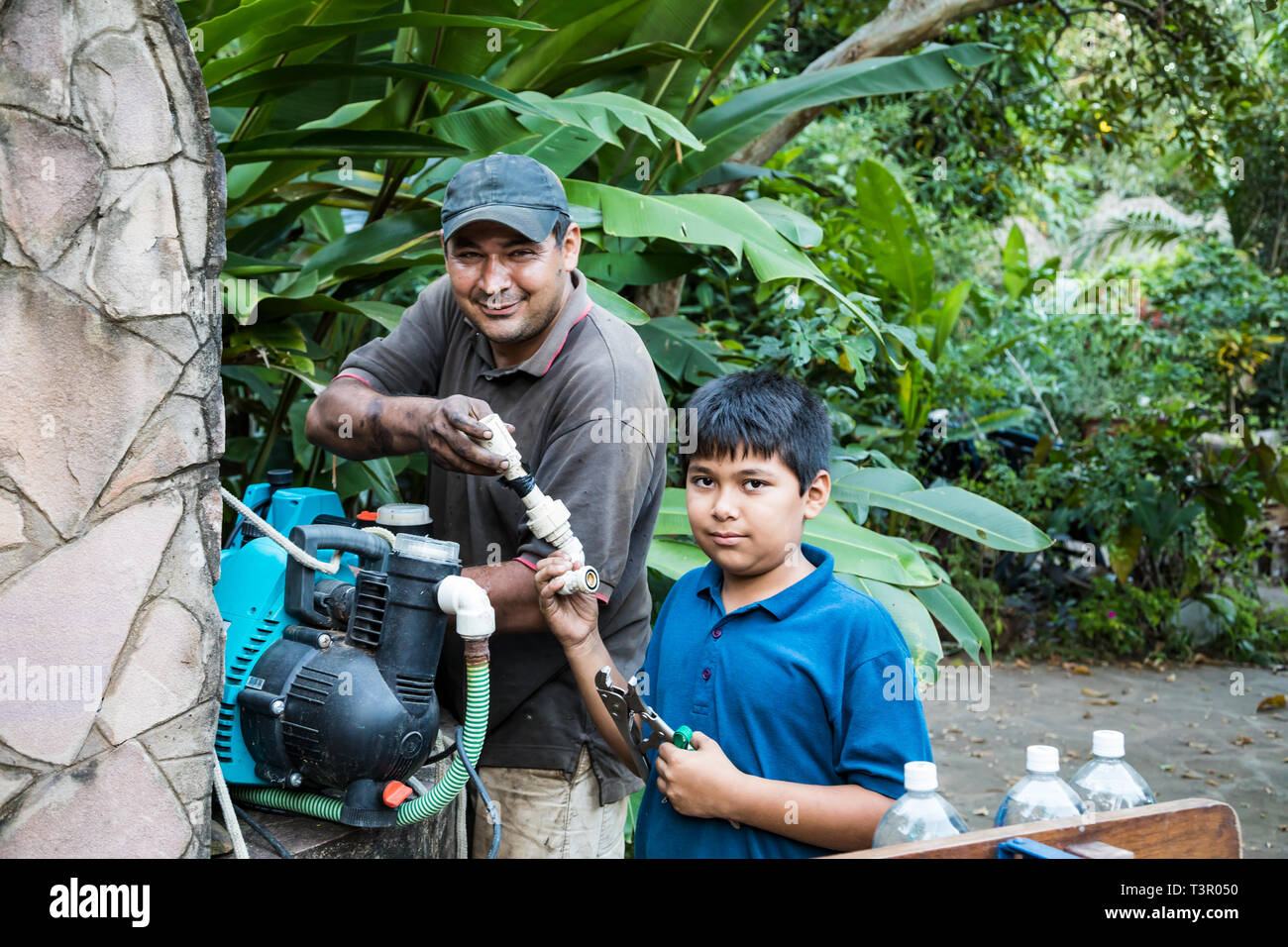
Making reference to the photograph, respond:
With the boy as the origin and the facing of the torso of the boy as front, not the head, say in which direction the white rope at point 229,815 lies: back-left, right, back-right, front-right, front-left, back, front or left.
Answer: front-right

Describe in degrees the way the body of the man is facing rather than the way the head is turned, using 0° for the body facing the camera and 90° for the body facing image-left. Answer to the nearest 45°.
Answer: approximately 45°

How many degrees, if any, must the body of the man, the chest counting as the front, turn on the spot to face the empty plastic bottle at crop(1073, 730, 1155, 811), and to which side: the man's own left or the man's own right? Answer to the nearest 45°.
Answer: approximately 90° to the man's own left

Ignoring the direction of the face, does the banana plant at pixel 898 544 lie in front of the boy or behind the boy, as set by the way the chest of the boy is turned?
behind

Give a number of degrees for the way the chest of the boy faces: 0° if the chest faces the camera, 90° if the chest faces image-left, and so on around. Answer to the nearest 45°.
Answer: approximately 45°
